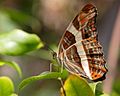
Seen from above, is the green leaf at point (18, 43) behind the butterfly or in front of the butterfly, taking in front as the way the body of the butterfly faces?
in front

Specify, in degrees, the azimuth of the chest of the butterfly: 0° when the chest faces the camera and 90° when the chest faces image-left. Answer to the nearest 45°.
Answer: approximately 90°
